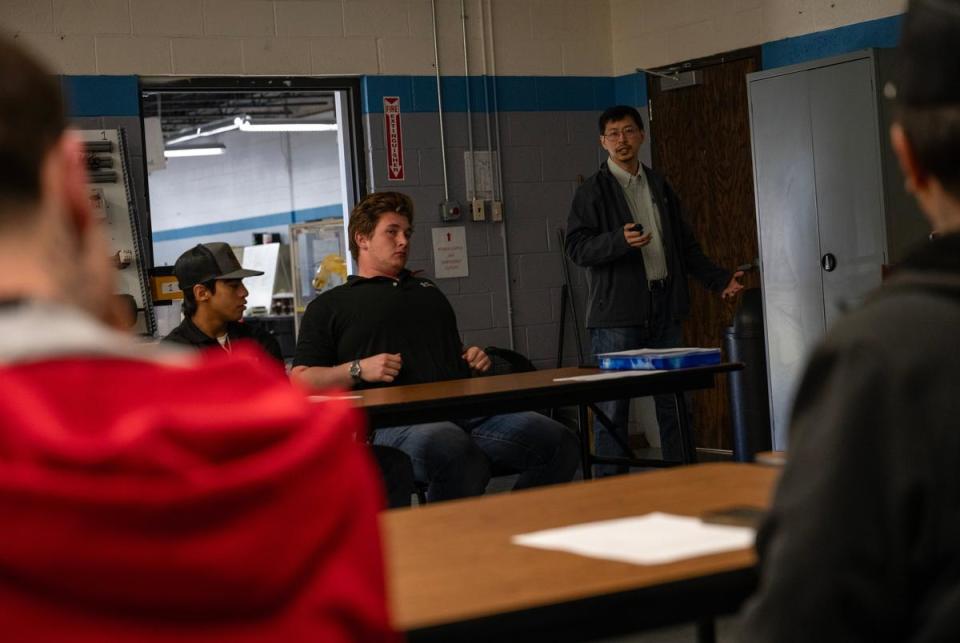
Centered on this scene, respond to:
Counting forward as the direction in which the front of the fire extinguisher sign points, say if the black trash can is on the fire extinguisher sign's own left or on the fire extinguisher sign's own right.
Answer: on the fire extinguisher sign's own left

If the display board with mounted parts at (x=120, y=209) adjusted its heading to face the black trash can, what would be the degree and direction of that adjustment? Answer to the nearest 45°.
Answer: approximately 90° to its left

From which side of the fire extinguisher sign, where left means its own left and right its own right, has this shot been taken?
front

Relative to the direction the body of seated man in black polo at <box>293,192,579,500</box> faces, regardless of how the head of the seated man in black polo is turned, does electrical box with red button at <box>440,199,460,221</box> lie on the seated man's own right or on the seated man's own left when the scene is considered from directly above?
on the seated man's own left

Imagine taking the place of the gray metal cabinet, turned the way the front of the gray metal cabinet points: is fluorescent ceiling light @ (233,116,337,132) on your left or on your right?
on your right

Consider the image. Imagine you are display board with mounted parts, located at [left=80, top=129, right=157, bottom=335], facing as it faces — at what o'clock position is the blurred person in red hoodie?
The blurred person in red hoodie is roughly at 12 o'clock from the display board with mounted parts.

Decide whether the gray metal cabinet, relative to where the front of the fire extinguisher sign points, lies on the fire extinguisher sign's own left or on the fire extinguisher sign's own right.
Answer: on the fire extinguisher sign's own left

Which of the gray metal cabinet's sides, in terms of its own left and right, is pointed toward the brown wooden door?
right

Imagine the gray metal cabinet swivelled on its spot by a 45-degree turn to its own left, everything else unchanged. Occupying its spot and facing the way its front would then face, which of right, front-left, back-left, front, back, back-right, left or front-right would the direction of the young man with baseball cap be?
front-right

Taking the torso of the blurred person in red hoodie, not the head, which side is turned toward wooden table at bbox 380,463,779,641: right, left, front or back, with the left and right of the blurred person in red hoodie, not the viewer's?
front

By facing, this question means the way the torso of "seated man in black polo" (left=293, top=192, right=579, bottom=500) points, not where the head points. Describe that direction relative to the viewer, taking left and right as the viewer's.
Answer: facing the viewer and to the right of the viewer
